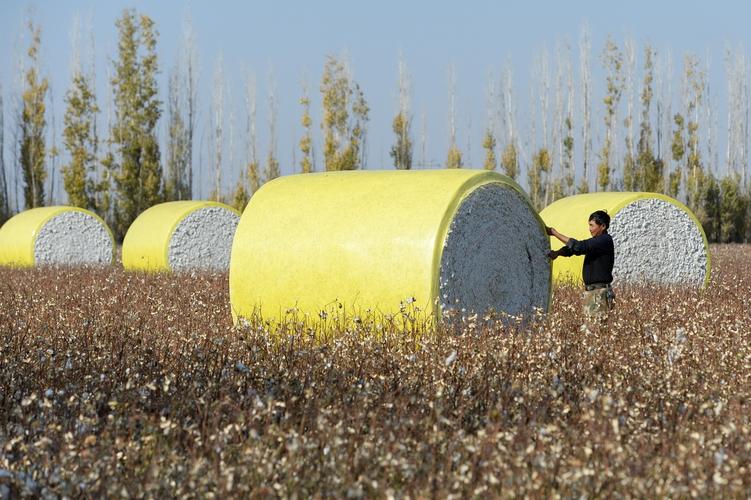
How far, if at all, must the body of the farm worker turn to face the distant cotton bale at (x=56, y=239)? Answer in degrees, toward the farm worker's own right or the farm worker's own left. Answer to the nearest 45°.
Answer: approximately 45° to the farm worker's own right

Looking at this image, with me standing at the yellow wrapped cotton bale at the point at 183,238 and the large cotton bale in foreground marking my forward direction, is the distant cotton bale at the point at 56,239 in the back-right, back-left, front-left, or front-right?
back-right

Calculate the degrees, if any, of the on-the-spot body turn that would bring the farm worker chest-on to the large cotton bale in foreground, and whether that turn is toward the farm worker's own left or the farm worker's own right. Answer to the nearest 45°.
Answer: approximately 45° to the farm worker's own left

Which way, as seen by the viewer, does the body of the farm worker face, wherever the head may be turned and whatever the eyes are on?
to the viewer's left
